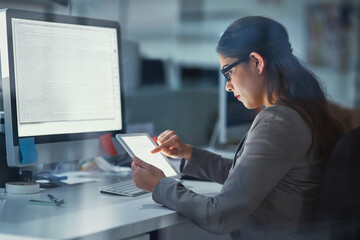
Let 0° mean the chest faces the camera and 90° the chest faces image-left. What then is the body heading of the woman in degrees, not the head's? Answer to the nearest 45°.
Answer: approximately 90°

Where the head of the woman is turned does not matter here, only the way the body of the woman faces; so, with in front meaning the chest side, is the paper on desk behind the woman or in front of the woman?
in front

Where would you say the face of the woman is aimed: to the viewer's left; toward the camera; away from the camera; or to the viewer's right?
to the viewer's left

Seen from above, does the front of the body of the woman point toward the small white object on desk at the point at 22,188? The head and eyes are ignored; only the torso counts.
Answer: yes

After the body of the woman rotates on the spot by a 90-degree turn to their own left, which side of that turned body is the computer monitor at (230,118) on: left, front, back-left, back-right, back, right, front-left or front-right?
back
